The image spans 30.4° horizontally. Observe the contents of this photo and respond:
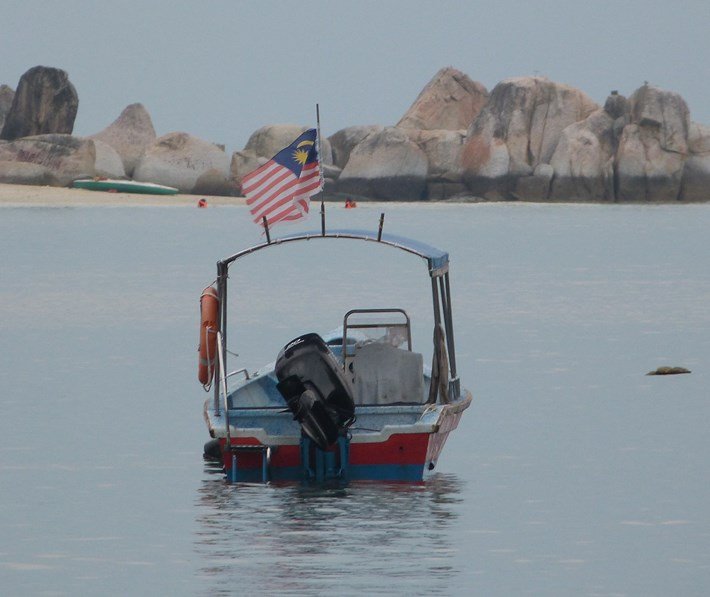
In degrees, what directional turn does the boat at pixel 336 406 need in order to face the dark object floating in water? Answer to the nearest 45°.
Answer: approximately 45° to its right

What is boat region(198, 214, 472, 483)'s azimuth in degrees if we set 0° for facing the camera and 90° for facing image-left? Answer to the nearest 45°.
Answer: approximately 180°
